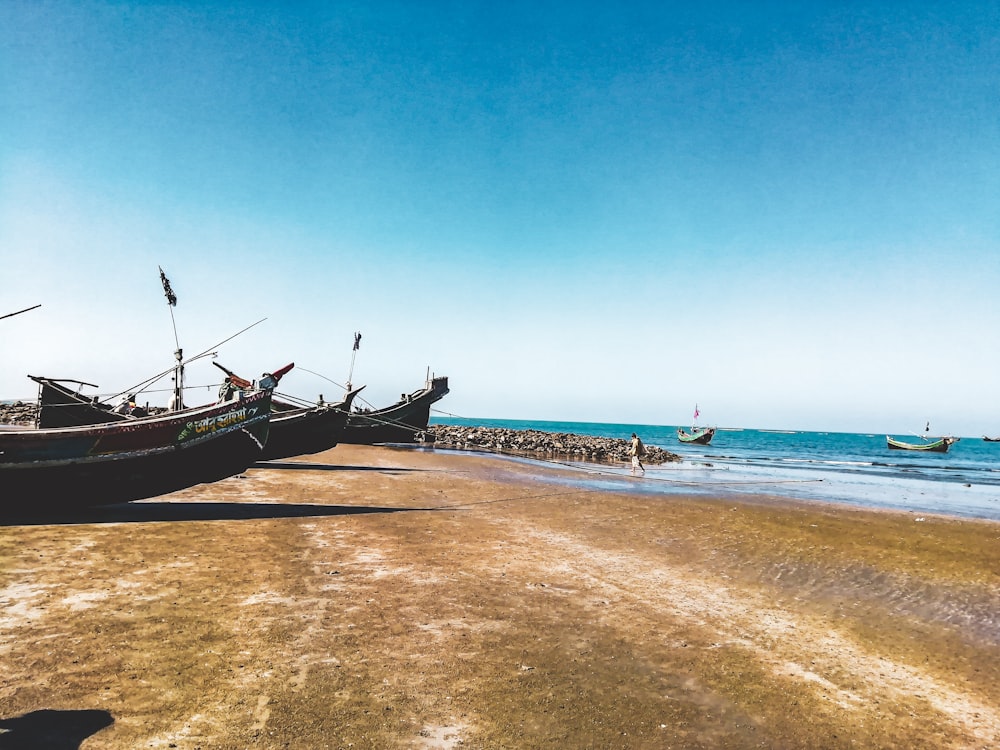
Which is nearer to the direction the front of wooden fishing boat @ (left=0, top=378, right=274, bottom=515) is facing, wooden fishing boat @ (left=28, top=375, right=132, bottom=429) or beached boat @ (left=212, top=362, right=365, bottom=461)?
the beached boat

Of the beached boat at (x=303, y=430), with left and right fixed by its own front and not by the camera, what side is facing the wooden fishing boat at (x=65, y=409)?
back

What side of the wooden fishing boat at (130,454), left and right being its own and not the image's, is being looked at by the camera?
right

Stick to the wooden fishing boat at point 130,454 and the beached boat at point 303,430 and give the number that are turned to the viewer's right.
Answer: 2

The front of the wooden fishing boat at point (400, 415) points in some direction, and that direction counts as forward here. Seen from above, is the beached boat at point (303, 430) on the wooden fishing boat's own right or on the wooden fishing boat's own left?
on the wooden fishing boat's own right

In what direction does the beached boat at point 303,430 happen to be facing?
to the viewer's right

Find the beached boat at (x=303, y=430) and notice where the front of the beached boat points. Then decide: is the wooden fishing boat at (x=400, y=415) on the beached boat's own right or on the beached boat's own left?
on the beached boat's own left

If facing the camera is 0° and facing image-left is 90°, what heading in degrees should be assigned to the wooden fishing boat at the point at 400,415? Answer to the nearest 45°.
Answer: approximately 270°
